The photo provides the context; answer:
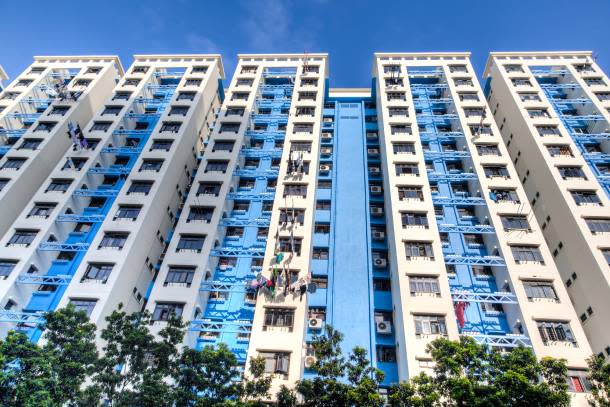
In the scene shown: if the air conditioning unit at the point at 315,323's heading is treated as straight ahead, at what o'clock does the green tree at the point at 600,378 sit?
The green tree is roughly at 10 o'clock from the air conditioning unit.

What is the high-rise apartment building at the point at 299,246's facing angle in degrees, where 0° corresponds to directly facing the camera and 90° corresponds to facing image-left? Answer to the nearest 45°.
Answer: approximately 0°

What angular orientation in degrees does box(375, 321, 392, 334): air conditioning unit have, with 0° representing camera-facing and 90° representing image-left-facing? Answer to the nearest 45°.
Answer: approximately 0°

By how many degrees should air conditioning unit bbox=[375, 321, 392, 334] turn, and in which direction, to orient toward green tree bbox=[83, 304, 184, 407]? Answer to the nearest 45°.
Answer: approximately 45° to its right

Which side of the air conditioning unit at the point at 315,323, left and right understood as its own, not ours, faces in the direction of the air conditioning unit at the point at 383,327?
left

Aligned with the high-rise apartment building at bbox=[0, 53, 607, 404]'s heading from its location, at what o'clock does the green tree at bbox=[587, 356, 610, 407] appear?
The green tree is roughly at 10 o'clock from the high-rise apartment building.

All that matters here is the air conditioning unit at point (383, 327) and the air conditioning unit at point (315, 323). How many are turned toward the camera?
2
